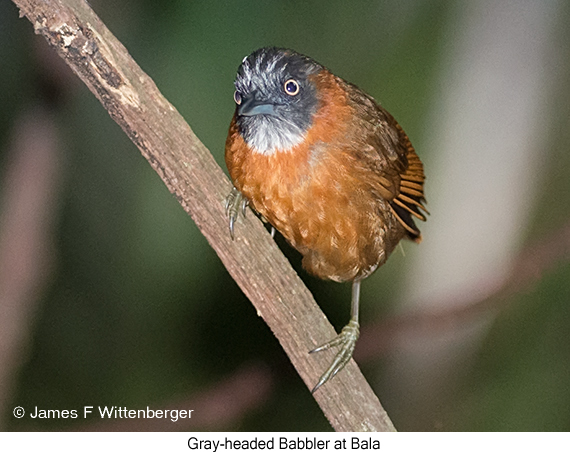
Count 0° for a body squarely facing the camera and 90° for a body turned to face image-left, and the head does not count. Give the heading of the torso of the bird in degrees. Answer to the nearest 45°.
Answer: approximately 45°
